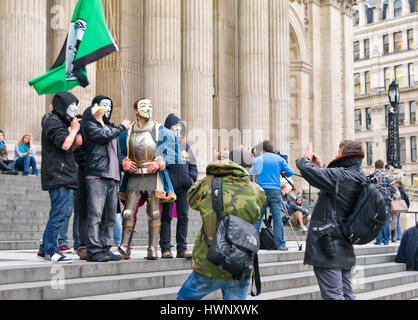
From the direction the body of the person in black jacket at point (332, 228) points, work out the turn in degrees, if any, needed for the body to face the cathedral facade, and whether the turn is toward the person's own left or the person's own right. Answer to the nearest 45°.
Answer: approximately 90° to the person's own right

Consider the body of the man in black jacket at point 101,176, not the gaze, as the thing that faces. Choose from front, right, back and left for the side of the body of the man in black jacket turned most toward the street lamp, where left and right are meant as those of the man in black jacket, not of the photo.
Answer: left

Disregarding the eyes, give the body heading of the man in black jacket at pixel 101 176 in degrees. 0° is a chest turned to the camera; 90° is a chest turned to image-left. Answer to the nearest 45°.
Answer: approximately 315°

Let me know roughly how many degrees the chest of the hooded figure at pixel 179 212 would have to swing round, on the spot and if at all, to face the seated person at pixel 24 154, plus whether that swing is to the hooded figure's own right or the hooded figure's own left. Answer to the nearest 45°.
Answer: approximately 90° to the hooded figure's own right

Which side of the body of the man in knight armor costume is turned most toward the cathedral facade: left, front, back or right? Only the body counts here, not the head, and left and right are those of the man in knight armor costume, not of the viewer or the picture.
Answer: back

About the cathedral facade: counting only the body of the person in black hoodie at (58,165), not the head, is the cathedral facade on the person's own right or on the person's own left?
on the person's own left

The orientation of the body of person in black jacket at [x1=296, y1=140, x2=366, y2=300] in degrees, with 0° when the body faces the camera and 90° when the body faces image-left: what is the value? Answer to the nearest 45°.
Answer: approximately 90°

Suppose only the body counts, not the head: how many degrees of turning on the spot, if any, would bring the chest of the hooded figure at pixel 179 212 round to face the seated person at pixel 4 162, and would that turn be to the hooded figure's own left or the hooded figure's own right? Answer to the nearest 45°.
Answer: approximately 90° to the hooded figure's own right

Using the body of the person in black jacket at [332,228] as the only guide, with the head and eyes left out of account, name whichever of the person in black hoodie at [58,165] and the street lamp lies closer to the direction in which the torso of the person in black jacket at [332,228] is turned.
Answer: the person in black hoodie
